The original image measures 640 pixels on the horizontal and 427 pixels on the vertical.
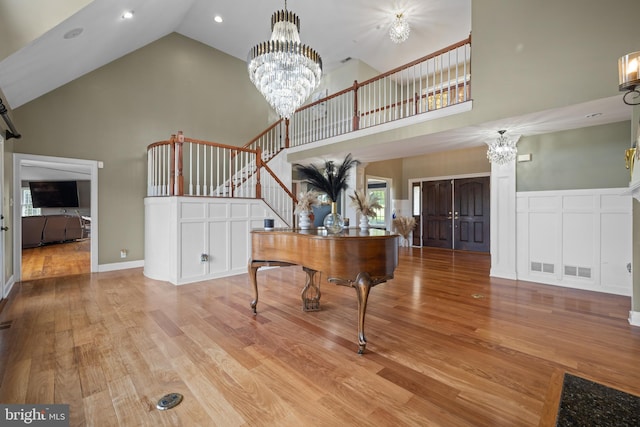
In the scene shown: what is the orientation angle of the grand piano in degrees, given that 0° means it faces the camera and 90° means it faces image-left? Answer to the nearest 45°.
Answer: approximately 135°

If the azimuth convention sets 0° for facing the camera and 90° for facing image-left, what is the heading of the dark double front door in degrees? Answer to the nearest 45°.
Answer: approximately 45°

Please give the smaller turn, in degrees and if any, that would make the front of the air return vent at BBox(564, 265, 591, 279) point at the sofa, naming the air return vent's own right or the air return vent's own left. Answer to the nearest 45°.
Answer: approximately 45° to the air return vent's own right

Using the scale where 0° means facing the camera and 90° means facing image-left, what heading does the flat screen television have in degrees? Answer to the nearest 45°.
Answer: approximately 0°

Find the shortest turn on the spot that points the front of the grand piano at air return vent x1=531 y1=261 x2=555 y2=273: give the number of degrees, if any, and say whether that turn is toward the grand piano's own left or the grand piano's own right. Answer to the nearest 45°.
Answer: approximately 90° to the grand piano's own right

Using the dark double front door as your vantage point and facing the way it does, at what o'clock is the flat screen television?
The flat screen television is roughly at 1 o'clock from the dark double front door.

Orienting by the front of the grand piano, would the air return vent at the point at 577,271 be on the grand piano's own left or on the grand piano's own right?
on the grand piano's own right
